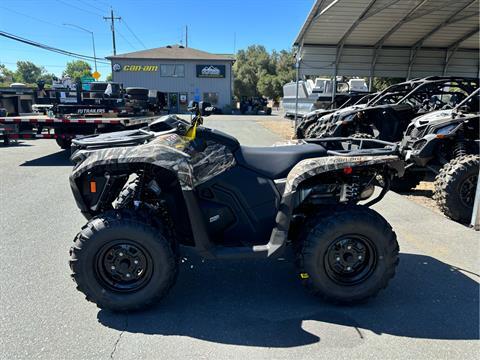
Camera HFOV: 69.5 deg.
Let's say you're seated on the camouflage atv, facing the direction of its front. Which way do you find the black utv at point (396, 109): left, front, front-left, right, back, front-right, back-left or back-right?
back-right

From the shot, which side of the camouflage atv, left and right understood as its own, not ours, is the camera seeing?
left

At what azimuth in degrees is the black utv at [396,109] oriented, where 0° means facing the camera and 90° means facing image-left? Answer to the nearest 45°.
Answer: approximately 45°

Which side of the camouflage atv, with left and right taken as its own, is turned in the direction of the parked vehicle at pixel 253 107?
right

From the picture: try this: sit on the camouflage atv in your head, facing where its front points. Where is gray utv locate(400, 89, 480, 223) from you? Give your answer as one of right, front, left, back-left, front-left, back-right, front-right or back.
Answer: back-right

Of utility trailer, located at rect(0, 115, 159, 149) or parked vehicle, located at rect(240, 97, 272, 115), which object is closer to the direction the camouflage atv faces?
the utility trailer

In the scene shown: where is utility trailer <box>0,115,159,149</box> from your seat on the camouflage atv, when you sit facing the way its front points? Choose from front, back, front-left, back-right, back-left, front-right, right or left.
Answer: front-right

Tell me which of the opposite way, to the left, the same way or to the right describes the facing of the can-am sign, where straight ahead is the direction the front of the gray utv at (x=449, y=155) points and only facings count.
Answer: to the left

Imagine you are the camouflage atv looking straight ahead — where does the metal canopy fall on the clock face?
The metal canopy is roughly at 4 o'clock from the camouflage atv.

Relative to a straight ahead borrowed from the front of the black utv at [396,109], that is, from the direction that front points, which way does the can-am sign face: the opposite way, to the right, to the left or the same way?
to the left

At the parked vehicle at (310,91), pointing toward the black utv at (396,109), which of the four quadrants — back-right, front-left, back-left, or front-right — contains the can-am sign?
back-right

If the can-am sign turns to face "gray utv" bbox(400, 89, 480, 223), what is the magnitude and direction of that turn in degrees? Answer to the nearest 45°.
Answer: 0° — it already faces it

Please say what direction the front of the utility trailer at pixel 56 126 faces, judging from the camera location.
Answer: facing away from the viewer and to the right of the viewer
